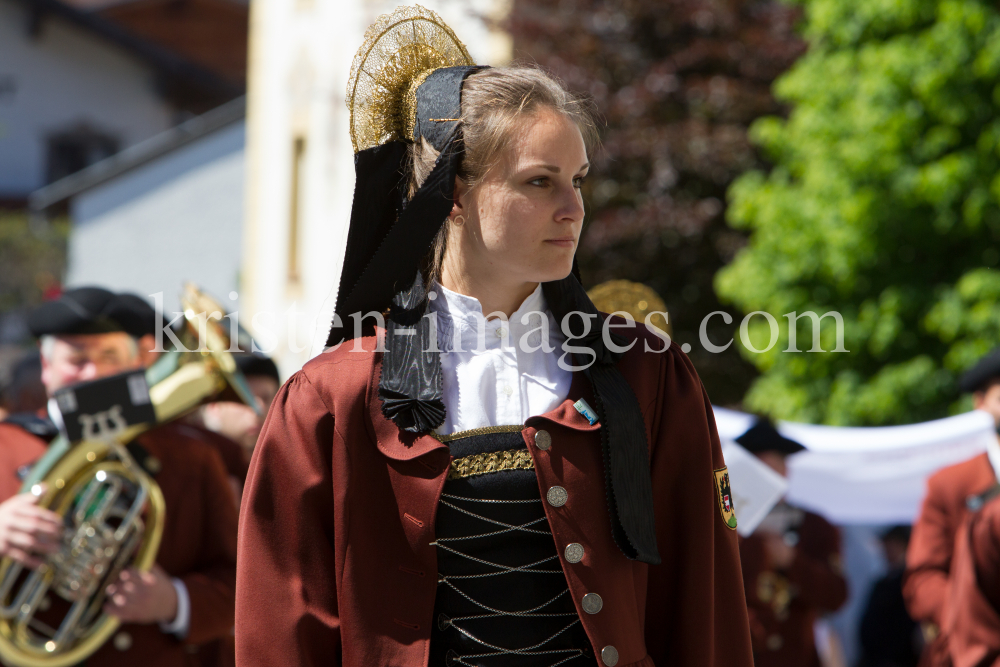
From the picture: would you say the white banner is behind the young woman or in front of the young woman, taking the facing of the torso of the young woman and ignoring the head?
behind

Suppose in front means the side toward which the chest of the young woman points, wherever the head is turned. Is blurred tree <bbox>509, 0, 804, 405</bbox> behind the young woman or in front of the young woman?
behind

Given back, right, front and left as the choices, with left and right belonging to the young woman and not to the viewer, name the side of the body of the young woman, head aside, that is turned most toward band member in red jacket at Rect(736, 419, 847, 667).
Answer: back

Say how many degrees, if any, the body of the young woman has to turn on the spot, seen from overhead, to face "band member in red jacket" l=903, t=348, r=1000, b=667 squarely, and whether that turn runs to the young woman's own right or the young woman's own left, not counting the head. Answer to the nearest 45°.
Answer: approximately 135° to the young woman's own left

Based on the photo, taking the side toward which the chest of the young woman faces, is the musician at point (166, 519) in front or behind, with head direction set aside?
behind

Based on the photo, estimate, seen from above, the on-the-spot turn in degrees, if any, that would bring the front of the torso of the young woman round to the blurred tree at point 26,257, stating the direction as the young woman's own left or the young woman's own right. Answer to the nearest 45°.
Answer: approximately 135° to the young woman's own right

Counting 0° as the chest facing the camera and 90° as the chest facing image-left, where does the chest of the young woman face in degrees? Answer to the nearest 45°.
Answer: approximately 0°

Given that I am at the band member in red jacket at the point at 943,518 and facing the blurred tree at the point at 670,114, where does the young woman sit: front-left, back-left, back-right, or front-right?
back-left
